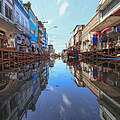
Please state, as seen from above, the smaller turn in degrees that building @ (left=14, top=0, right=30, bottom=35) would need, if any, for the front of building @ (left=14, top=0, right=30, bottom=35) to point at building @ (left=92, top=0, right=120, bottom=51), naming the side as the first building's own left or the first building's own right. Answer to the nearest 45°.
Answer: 0° — it already faces it

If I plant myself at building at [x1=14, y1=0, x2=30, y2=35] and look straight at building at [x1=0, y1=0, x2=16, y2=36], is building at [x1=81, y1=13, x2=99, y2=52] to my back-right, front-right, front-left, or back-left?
back-left

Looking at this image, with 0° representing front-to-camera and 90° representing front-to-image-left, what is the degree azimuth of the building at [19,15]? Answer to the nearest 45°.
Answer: approximately 315°

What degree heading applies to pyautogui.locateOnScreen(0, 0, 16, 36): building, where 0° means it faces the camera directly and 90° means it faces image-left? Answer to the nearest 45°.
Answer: approximately 315°

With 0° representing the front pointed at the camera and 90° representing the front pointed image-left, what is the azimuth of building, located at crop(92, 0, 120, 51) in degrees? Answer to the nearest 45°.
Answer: approximately 45°

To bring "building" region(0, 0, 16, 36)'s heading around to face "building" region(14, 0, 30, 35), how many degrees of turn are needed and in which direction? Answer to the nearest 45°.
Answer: approximately 90° to its left
